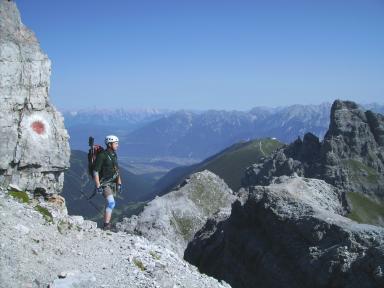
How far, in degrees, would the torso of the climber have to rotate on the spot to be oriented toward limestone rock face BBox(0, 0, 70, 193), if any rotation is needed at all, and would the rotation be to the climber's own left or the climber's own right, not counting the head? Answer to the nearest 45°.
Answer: approximately 135° to the climber's own right

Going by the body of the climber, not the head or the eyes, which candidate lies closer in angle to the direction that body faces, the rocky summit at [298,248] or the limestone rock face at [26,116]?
the rocky summit

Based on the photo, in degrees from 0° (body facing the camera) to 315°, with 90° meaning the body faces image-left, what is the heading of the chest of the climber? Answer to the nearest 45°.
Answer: approximately 315°

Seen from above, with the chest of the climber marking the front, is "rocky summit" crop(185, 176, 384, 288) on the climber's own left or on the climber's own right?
on the climber's own left
